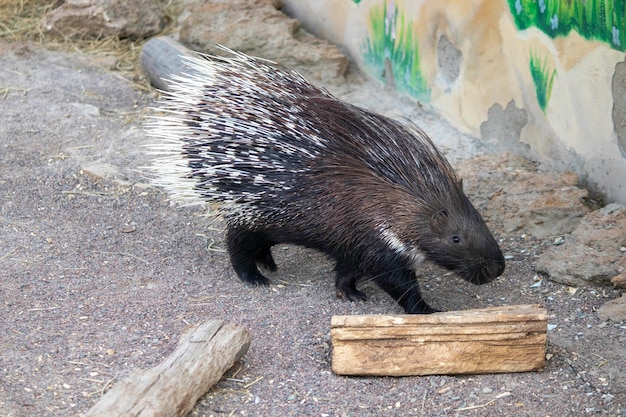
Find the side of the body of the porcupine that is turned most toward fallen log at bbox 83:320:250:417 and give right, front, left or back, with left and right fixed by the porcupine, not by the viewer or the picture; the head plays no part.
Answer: right

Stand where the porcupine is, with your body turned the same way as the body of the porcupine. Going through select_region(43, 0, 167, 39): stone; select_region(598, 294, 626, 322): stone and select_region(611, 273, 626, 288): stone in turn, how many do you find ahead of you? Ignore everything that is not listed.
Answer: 2

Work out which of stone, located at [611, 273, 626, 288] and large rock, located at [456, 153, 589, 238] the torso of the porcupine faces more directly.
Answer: the stone

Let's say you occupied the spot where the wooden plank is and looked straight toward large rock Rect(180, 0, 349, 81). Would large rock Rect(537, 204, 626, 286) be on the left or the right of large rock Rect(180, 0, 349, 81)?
right

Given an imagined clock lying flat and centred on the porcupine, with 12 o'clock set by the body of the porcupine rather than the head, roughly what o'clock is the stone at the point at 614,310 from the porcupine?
The stone is roughly at 12 o'clock from the porcupine.

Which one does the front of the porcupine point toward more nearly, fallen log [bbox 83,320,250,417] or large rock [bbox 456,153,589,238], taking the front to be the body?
the large rock

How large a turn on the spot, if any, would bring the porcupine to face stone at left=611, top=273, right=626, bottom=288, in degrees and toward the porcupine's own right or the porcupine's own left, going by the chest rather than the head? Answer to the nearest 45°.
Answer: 0° — it already faces it

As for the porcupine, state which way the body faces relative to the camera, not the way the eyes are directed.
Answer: to the viewer's right

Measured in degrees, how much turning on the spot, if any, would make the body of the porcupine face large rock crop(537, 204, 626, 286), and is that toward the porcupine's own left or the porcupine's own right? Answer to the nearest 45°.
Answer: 0° — it already faces it
